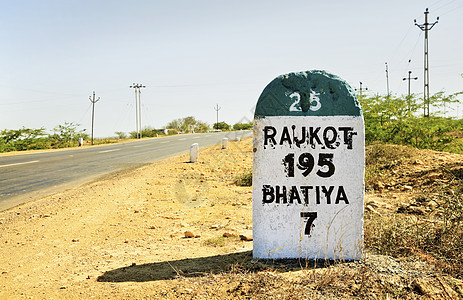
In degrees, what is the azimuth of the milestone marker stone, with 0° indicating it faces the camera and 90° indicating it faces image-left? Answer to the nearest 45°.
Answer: approximately 0°
